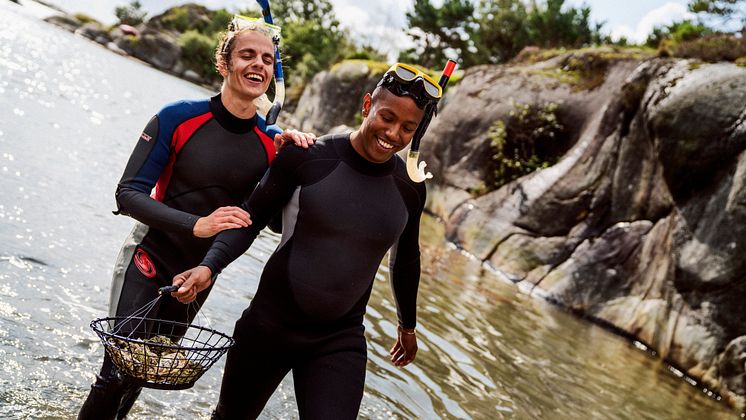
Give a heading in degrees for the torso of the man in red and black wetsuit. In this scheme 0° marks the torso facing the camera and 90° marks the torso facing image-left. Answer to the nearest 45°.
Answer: approximately 315°

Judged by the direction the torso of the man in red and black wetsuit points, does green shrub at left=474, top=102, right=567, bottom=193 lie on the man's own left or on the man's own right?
on the man's own left

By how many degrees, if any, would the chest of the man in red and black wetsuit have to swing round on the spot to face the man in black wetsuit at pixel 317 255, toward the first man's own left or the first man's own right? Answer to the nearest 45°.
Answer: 0° — they already face them

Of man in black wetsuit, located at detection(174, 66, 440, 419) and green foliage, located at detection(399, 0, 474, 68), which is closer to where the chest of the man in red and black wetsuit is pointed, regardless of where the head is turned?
the man in black wetsuit

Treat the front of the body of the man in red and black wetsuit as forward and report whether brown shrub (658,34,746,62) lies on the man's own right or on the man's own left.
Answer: on the man's own left

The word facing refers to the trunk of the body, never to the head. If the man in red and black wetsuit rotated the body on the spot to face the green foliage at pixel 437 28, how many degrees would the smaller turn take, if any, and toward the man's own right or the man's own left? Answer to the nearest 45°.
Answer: approximately 135° to the man's own left

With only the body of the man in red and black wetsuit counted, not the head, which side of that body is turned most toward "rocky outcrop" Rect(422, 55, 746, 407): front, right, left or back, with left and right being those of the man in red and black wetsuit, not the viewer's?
left
